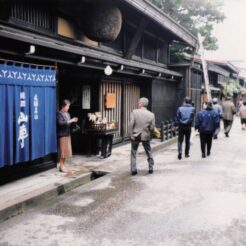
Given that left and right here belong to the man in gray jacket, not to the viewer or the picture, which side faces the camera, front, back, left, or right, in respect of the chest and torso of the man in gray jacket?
back

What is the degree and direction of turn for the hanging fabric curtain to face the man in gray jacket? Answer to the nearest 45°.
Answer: approximately 45° to its left

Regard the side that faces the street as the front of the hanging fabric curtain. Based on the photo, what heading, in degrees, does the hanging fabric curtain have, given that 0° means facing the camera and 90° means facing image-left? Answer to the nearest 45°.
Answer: approximately 315°

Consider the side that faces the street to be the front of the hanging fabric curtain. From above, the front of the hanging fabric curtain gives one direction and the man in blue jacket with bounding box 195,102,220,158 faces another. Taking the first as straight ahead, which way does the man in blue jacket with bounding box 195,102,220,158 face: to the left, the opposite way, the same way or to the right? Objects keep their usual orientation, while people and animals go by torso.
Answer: to the left

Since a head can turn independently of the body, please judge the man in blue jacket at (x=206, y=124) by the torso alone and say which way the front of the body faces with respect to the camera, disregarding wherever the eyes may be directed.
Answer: away from the camera

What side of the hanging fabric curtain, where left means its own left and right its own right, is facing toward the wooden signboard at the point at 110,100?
left

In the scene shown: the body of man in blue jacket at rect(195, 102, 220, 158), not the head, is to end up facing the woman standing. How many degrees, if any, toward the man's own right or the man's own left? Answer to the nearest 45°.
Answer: approximately 135° to the man's own left

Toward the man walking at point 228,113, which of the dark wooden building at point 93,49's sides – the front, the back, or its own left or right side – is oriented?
left

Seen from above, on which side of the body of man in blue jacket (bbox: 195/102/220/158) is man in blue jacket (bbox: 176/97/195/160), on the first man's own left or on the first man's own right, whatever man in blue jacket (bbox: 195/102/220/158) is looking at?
on the first man's own left

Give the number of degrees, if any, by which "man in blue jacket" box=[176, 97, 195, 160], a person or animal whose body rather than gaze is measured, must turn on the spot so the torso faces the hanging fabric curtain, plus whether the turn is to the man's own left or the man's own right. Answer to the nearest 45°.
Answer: approximately 135° to the man's own left

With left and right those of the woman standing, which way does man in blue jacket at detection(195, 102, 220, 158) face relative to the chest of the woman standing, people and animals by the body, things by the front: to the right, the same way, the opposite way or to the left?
to the left

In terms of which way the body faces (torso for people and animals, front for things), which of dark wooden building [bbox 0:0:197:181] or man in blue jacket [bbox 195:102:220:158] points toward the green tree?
the man in blue jacket

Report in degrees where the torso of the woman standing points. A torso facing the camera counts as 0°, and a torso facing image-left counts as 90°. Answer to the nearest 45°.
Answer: approximately 270°

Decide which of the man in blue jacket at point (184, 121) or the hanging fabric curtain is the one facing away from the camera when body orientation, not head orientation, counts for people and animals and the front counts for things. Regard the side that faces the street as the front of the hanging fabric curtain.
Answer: the man in blue jacket
